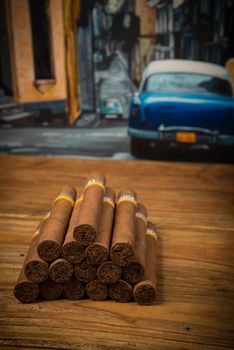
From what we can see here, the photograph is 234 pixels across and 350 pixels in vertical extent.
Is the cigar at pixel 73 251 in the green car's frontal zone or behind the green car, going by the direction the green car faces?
frontal zone

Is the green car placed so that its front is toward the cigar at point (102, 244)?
yes

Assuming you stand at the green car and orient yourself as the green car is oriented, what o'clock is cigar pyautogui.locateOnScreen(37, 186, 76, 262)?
The cigar is roughly at 12 o'clock from the green car.

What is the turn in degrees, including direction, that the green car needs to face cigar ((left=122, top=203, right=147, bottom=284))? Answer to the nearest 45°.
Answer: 0° — it already faces it
